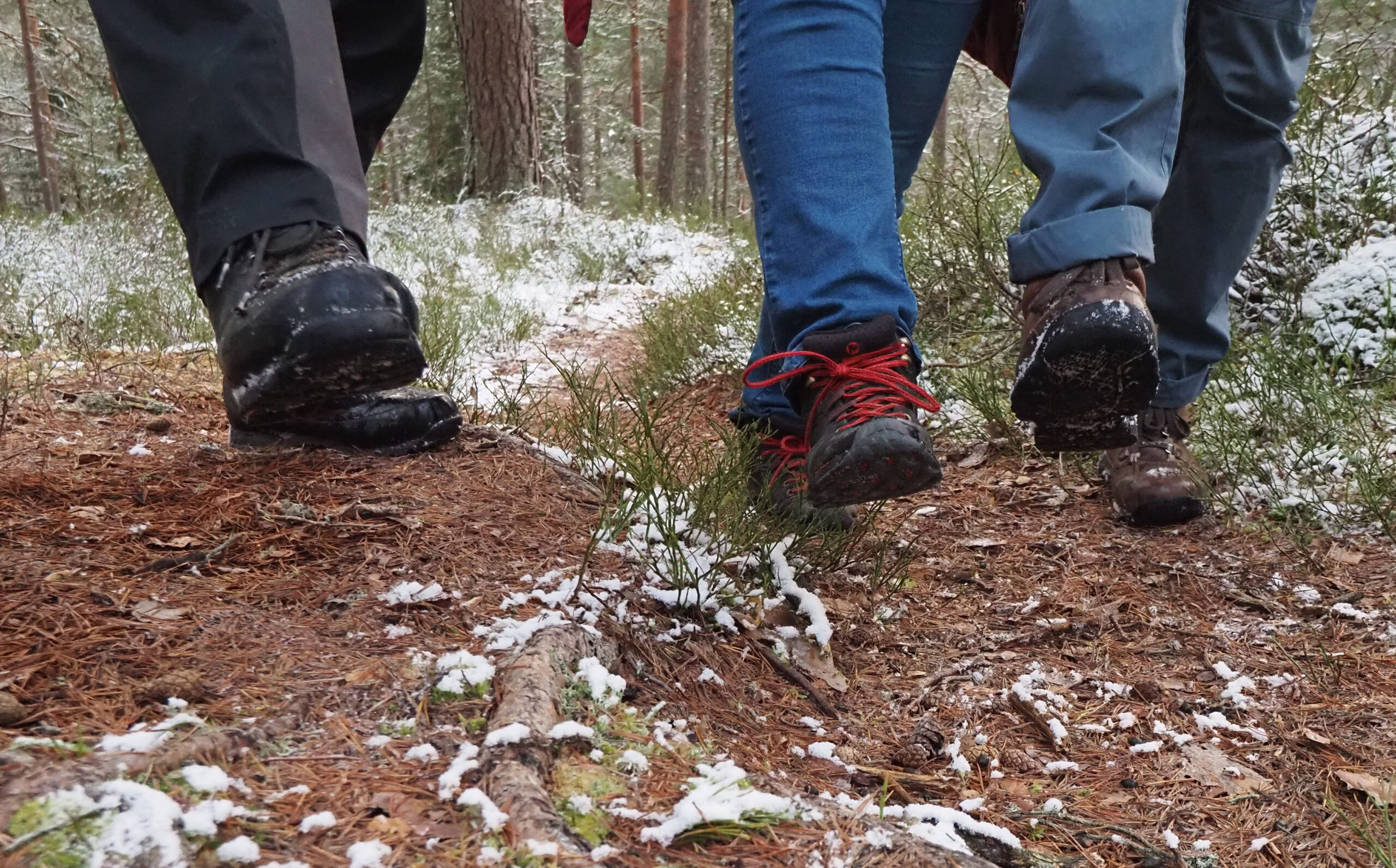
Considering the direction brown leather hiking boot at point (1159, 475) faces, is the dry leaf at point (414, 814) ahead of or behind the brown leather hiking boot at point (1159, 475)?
ahead

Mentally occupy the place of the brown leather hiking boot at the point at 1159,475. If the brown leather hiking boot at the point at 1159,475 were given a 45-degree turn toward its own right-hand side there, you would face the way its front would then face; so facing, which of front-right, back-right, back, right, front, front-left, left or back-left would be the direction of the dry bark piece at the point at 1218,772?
front-left

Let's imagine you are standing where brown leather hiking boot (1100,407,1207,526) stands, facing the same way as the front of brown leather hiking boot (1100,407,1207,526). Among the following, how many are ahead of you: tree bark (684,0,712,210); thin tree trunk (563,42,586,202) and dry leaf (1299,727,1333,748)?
1

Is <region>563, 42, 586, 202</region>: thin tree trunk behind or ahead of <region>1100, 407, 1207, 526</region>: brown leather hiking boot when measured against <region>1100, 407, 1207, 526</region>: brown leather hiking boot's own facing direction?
behind

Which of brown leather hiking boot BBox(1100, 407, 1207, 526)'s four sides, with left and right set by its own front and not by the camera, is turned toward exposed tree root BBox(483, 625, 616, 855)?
front

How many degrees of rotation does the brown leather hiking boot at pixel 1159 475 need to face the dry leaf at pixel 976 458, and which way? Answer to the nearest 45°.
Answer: approximately 135° to its right

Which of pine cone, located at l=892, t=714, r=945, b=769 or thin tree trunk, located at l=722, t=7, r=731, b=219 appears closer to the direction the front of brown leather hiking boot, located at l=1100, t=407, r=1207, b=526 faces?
the pine cone

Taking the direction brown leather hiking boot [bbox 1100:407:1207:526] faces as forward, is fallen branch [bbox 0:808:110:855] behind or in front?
in front

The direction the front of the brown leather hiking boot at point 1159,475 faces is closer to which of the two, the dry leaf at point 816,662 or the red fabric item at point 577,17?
the dry leaf

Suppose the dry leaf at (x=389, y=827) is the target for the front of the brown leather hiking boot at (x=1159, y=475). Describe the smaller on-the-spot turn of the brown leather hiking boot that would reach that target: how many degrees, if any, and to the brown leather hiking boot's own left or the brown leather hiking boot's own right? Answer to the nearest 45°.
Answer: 0° — it already faces it

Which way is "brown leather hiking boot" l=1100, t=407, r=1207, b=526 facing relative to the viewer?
toward the camera

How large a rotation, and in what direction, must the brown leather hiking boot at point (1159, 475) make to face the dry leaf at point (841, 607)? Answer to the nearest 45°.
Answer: approximately 45° to its right

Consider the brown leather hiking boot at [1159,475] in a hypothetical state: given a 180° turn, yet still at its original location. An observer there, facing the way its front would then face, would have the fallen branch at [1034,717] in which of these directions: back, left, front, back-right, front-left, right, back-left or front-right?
back
